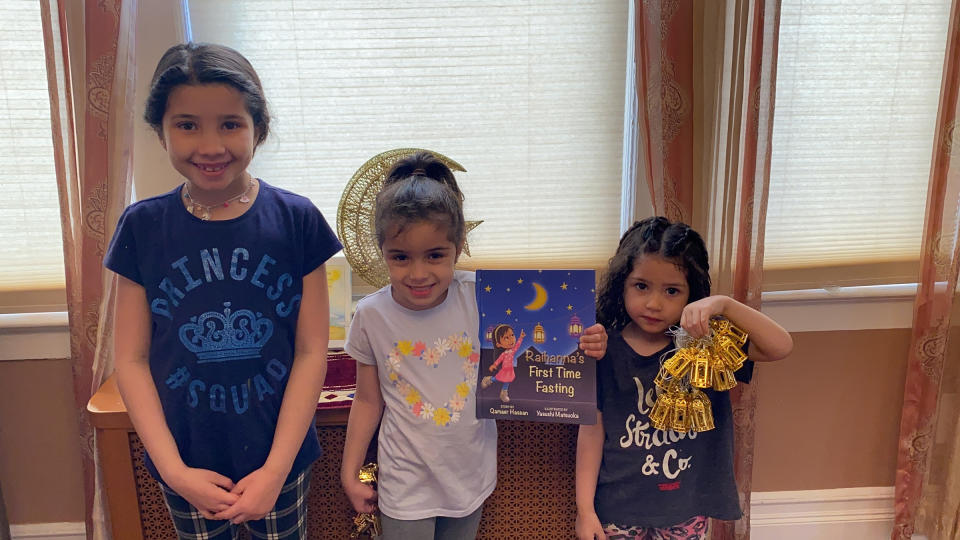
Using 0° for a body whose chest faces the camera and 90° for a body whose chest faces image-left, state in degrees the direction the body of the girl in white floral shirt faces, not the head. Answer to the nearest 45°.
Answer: approximately 0°

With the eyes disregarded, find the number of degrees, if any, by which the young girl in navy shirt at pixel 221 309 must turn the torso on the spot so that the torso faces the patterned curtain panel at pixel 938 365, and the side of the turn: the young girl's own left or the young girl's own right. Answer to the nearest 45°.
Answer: approximately 90° to the young girl's own left

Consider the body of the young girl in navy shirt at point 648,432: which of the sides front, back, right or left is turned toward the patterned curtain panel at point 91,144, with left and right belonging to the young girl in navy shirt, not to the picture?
right

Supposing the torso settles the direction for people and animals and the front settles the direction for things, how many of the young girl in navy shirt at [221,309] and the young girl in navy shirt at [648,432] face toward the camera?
2
